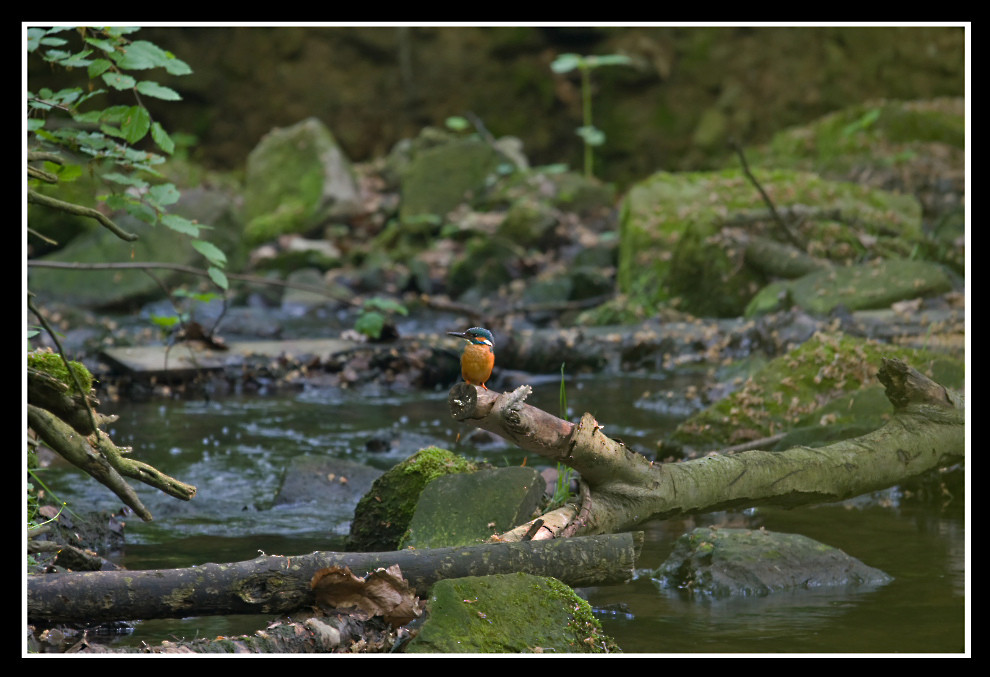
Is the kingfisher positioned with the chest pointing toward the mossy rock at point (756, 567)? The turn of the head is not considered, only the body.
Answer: no

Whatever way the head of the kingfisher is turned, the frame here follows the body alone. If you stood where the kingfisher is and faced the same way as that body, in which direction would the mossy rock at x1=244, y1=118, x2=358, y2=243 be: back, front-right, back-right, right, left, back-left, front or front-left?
back-right

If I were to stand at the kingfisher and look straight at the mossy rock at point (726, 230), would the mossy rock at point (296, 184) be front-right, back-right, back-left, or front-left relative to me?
front-left

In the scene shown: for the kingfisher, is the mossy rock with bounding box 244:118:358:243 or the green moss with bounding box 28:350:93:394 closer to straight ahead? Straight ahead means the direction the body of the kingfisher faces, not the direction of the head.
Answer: the green moss

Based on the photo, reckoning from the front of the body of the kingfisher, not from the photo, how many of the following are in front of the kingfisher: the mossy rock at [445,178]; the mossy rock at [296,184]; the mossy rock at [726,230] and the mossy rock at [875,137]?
0

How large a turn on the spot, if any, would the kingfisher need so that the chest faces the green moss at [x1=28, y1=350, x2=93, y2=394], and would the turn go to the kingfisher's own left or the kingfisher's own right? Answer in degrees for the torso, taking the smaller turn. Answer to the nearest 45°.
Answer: approximately 90° to the kingfisher's own right

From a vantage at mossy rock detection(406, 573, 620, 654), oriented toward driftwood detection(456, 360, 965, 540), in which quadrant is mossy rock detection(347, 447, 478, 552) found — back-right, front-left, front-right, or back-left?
front-left

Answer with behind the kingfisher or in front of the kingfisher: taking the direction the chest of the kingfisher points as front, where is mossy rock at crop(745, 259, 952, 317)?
behind

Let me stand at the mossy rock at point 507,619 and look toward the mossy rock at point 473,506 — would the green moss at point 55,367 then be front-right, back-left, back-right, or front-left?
front-left

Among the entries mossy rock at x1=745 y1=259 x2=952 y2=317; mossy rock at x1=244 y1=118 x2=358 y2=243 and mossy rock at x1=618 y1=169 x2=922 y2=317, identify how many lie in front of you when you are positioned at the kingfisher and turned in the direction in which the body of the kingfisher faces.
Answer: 0

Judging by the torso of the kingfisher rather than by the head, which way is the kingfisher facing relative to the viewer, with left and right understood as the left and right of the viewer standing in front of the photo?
facing the viewer and to the left of the viewer
